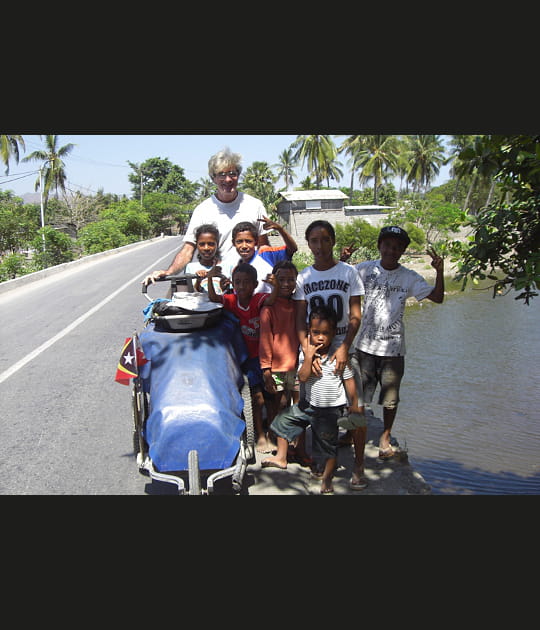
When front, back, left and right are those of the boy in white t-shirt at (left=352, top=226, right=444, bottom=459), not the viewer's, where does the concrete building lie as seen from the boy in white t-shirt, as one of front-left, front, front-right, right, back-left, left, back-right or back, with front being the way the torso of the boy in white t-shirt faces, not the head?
back

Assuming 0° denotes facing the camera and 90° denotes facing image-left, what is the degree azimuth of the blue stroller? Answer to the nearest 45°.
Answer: approximately 0°

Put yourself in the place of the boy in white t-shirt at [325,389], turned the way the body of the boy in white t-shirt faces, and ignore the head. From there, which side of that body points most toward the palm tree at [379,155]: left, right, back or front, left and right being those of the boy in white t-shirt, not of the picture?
back

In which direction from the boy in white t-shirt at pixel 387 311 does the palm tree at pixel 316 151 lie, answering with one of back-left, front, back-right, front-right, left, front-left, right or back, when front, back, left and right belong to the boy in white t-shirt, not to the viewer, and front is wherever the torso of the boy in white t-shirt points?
back

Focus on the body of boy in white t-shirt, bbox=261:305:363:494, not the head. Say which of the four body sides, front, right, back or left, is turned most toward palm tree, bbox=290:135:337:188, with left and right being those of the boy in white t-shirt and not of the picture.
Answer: back

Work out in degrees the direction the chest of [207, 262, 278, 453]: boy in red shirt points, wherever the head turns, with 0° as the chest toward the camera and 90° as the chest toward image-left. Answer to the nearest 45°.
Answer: approximately 0°
